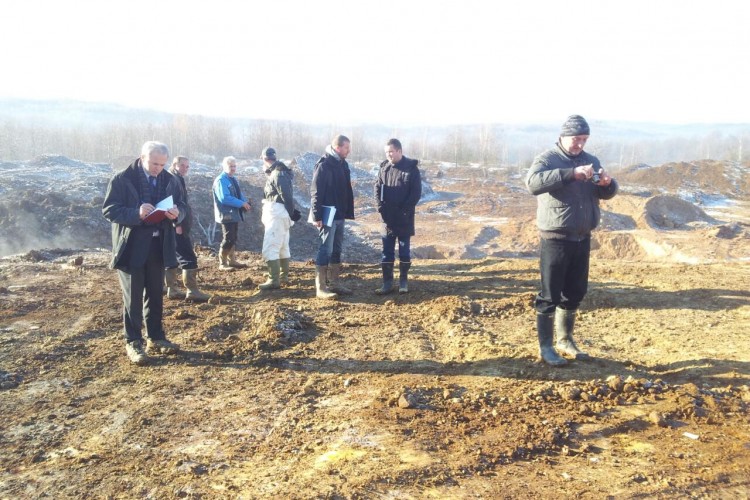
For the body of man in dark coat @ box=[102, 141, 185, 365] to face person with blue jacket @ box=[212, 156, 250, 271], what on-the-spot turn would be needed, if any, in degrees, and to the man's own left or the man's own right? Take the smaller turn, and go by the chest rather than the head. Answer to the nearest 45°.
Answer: approximately 135° to the man's own left

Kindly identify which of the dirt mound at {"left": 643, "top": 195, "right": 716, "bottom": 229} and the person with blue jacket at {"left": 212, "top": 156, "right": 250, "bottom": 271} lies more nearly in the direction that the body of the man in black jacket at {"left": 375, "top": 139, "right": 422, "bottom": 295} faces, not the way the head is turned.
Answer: the person with blue jacket

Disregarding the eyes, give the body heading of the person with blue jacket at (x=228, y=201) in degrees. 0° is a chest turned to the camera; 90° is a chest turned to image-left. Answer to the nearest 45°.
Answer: approximately 315°

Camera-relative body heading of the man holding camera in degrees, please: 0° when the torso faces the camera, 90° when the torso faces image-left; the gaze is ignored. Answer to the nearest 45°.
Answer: approximately 315°

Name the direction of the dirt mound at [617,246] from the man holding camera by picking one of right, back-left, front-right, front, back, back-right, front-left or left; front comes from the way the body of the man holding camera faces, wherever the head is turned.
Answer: back-left

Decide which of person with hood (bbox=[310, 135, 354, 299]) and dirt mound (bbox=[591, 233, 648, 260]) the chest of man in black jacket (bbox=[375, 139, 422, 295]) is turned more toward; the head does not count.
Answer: the person with hood
